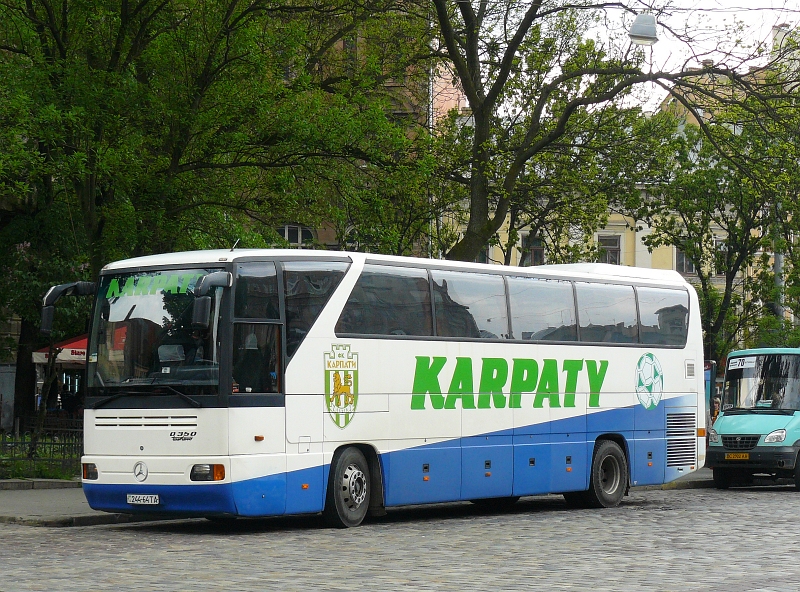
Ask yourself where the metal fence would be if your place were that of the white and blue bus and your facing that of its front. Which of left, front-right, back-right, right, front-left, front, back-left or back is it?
right

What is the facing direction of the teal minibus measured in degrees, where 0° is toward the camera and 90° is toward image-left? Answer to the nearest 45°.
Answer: approximately 45°

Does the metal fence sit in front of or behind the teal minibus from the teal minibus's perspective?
in front

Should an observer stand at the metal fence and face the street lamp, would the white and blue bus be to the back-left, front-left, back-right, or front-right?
front-right

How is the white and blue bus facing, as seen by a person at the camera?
facing the viewer and to the left of the viewer

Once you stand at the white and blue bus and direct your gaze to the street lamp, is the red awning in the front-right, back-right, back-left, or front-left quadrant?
front-left

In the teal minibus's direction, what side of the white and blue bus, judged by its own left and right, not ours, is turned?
back

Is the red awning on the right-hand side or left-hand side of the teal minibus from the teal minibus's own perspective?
on its right

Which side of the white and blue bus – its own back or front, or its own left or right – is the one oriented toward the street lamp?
back

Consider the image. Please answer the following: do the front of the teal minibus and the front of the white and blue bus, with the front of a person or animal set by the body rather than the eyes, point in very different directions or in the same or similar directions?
same or similar directions

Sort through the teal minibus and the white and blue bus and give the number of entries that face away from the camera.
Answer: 0
